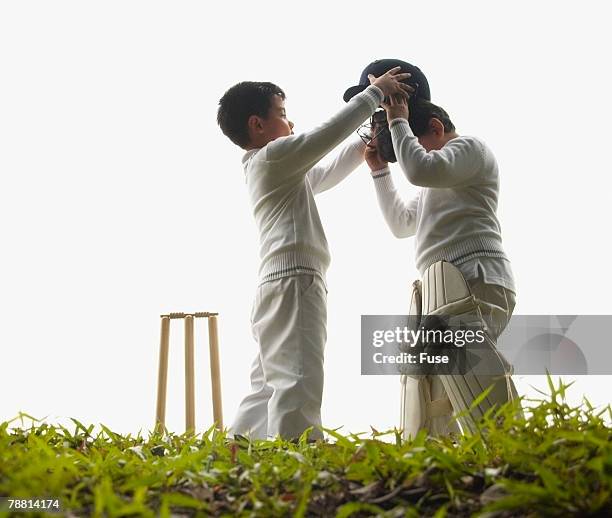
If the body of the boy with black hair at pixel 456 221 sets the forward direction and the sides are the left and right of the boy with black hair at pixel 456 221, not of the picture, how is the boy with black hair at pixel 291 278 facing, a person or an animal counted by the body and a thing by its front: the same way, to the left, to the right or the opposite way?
the opposite way

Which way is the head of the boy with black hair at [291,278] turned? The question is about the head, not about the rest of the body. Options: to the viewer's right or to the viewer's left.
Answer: to the viewer's right

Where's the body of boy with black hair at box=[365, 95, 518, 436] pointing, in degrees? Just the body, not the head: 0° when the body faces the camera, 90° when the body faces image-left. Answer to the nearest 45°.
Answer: approximately 90°

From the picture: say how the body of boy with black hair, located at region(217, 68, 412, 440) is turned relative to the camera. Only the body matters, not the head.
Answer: to the viewer's right

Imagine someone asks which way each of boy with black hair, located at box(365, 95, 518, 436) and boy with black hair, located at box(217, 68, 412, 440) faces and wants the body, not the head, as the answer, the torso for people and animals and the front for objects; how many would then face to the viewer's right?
1

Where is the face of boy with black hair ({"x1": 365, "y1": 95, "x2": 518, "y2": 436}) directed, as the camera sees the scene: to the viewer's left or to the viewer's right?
to the viewer's left

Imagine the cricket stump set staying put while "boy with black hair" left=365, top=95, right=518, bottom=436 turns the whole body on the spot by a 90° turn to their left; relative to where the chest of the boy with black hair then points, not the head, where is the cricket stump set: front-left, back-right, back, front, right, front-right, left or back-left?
back-right
